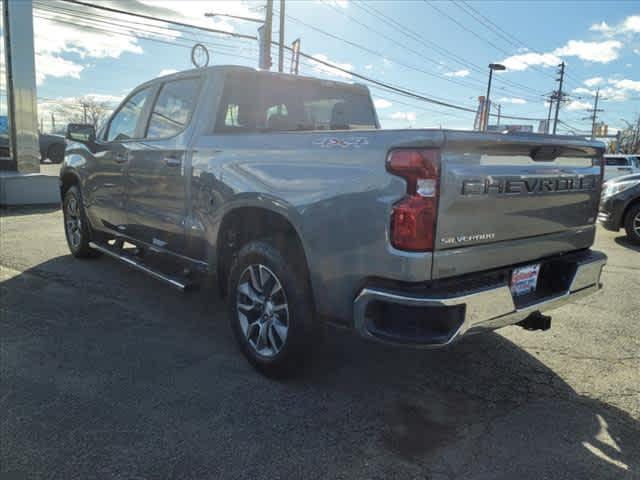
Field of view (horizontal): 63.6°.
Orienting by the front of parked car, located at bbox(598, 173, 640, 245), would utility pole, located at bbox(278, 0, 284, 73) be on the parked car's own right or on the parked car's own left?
on the parked car's own right

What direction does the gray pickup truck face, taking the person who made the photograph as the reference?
facing away from the viewer and to the left of the viewer

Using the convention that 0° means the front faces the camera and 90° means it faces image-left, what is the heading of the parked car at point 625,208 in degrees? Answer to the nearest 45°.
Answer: approximately 45°

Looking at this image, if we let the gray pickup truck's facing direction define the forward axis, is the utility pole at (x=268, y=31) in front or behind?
in front

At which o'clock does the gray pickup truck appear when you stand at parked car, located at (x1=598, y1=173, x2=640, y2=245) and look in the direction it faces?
The gray pickup truck is roughly at 11 o'clock from the parked car.

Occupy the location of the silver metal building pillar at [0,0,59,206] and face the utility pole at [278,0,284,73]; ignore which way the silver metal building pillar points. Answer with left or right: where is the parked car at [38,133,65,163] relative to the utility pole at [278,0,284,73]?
left

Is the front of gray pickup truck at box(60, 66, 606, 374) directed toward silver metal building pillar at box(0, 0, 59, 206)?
yes

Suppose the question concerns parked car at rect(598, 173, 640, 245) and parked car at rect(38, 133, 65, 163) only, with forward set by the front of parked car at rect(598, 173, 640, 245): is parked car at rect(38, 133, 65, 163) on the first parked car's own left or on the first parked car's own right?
on the first parked car's own right
